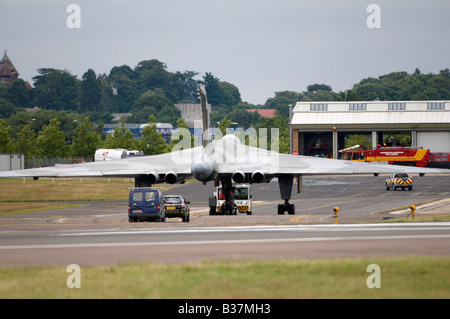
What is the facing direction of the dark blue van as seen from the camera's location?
facing away from the viewer

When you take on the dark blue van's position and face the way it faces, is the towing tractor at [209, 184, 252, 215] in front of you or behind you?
in front
